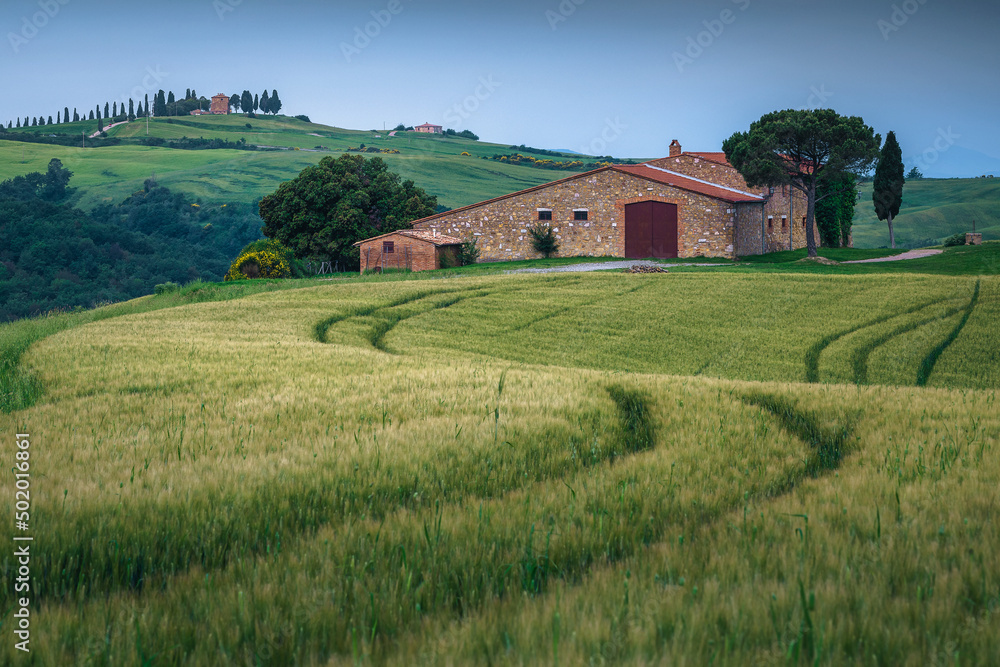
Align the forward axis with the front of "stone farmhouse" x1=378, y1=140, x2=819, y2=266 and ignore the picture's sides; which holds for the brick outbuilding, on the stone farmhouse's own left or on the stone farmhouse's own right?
on the stone farmhouse's own right

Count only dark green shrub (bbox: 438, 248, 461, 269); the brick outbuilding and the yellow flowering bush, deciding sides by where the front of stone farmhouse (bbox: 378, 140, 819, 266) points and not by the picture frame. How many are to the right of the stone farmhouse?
3

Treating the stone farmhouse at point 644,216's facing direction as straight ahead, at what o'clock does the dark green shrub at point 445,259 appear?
The dark green shrub is roughly at 3 o'clock from the stone farmhouse.

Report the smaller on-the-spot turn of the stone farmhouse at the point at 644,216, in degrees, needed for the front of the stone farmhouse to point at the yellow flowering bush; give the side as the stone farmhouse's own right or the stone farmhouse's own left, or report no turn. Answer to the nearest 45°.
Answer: approximately 90° to the stone farmhouse's own right

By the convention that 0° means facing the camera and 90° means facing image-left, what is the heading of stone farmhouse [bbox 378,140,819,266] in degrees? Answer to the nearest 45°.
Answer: approximately 0°
